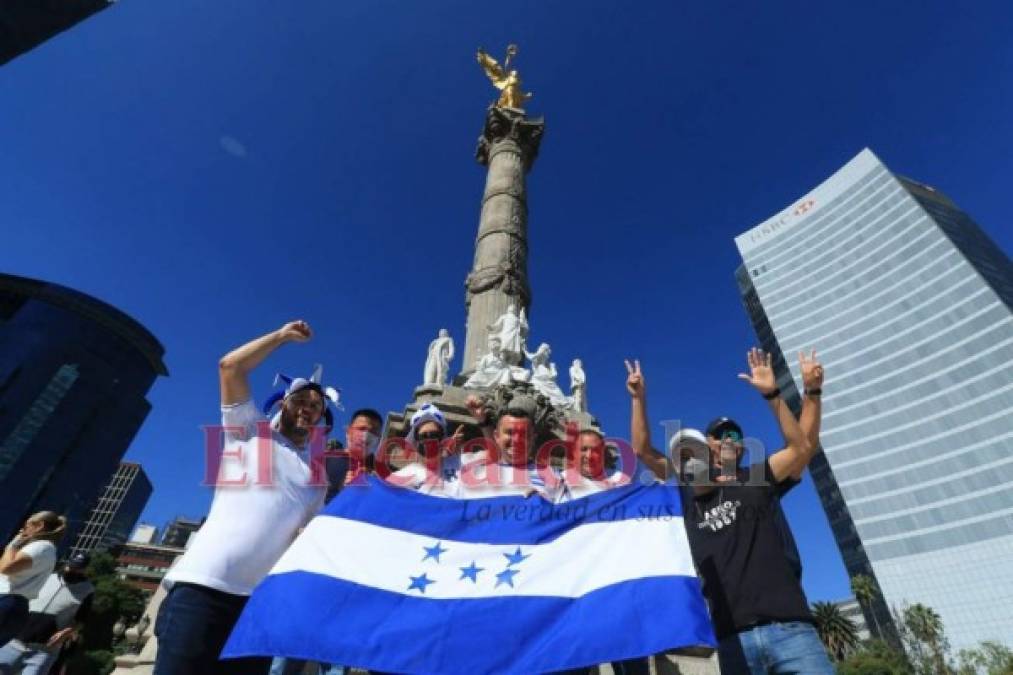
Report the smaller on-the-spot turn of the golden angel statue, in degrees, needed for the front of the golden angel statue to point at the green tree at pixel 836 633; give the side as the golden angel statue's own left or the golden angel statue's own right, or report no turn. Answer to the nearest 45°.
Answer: approximately 90° to the golden angel statue's own left

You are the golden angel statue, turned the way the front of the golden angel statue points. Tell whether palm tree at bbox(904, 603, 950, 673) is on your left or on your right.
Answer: on your left

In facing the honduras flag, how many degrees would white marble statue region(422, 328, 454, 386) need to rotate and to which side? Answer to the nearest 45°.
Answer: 0° — it already faces it

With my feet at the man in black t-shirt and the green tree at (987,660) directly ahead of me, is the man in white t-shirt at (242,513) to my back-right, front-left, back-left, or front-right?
back-left

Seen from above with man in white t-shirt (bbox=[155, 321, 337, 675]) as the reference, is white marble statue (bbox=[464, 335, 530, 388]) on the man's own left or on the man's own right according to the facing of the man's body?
on the man's own left
